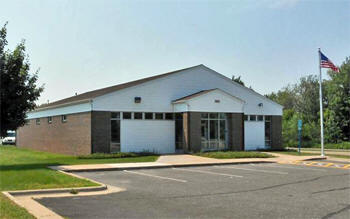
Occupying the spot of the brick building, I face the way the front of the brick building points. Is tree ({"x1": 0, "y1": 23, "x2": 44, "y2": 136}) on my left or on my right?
on my right

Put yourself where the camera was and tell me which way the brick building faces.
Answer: facing the viewer and to the right of the viewer
